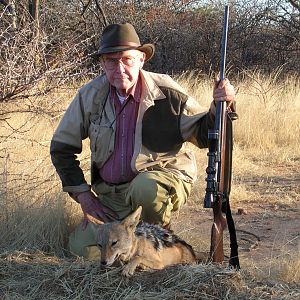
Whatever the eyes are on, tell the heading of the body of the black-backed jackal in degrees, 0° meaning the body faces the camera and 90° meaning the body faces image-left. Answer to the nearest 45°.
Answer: approximately 45°

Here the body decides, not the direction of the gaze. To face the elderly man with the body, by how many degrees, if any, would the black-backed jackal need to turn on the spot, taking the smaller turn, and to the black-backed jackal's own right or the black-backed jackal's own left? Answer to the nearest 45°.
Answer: approximately 135° to the black-backed jackal's own right
